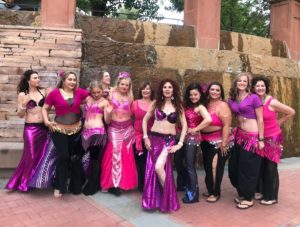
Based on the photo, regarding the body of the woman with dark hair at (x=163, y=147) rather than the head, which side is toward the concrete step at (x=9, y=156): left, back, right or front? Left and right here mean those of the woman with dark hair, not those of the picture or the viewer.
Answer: right

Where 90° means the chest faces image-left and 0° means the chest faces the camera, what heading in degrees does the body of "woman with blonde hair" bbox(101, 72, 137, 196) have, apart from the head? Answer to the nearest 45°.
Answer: approximately 0°

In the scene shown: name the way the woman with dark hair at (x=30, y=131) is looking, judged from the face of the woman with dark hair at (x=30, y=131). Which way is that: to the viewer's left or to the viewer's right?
to the viewer's right

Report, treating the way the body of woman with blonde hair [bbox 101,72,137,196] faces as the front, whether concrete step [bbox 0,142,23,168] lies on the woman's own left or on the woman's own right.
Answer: on the woman's own right

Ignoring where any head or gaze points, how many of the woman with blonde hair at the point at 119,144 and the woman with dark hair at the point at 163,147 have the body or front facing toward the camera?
2

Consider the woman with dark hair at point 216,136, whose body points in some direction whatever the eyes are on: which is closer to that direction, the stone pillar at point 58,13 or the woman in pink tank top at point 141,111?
the woman in pink tank top

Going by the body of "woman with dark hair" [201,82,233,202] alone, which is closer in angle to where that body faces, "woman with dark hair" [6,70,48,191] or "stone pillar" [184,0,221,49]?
the woman with dark hair
